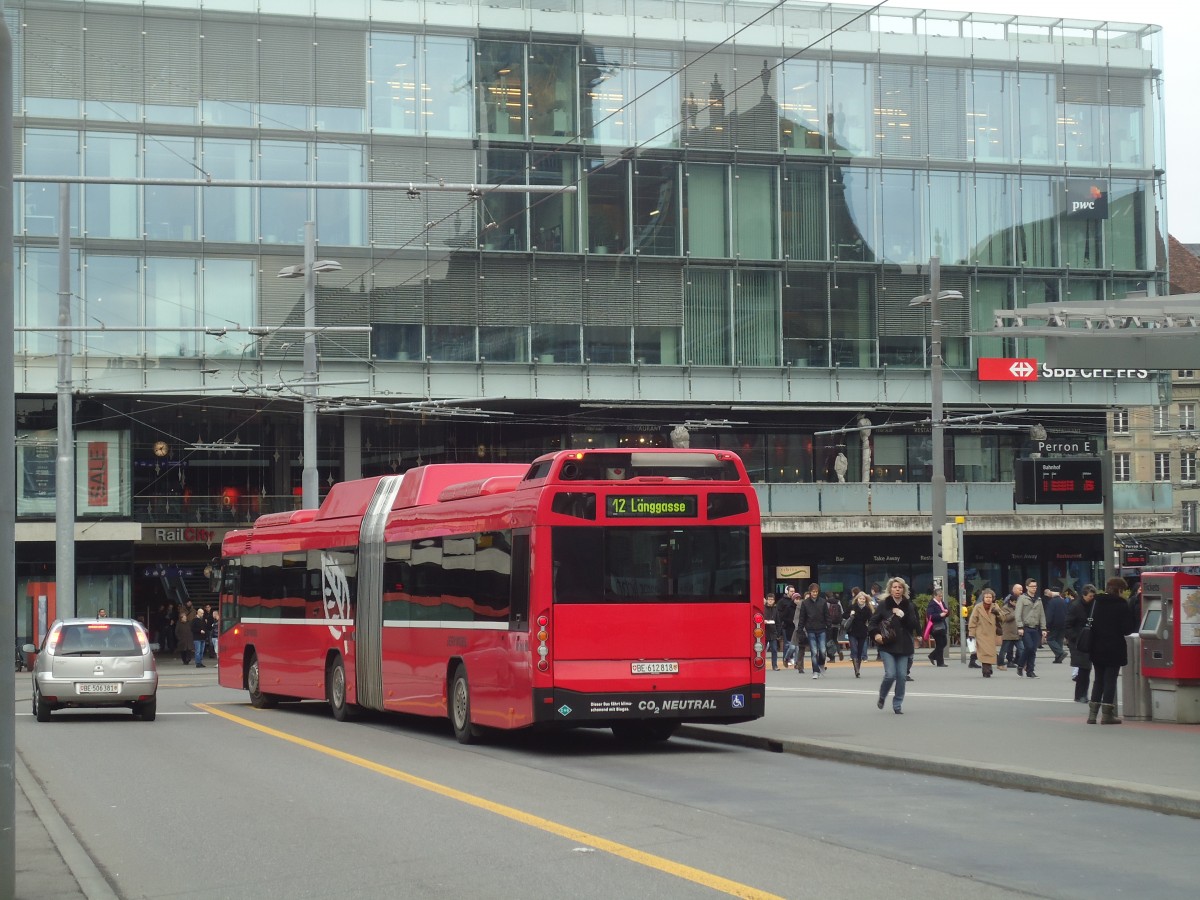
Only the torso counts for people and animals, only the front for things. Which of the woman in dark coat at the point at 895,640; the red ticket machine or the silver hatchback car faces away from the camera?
the silver hatchback car

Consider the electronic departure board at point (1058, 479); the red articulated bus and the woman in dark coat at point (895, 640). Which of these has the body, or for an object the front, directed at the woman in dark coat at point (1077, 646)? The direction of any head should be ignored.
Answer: the electronic departure board

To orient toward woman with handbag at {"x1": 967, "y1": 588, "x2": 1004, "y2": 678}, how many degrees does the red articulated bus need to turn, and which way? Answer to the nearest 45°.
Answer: approximately 90° to its right

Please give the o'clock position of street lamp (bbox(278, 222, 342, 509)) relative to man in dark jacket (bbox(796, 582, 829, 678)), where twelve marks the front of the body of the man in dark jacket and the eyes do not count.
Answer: The street lamp is roughly at 3 o'clock from the man in dark jacket.

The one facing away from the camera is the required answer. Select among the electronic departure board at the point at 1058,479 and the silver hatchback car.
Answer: the silver hatchback car

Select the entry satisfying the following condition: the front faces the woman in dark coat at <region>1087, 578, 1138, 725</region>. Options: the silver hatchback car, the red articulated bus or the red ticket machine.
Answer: the red ticket machine

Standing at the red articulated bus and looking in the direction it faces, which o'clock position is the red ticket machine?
The red ticket machine is roughly at 4 o'clock from the red articulated bus.

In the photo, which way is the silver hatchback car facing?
away from the camera
